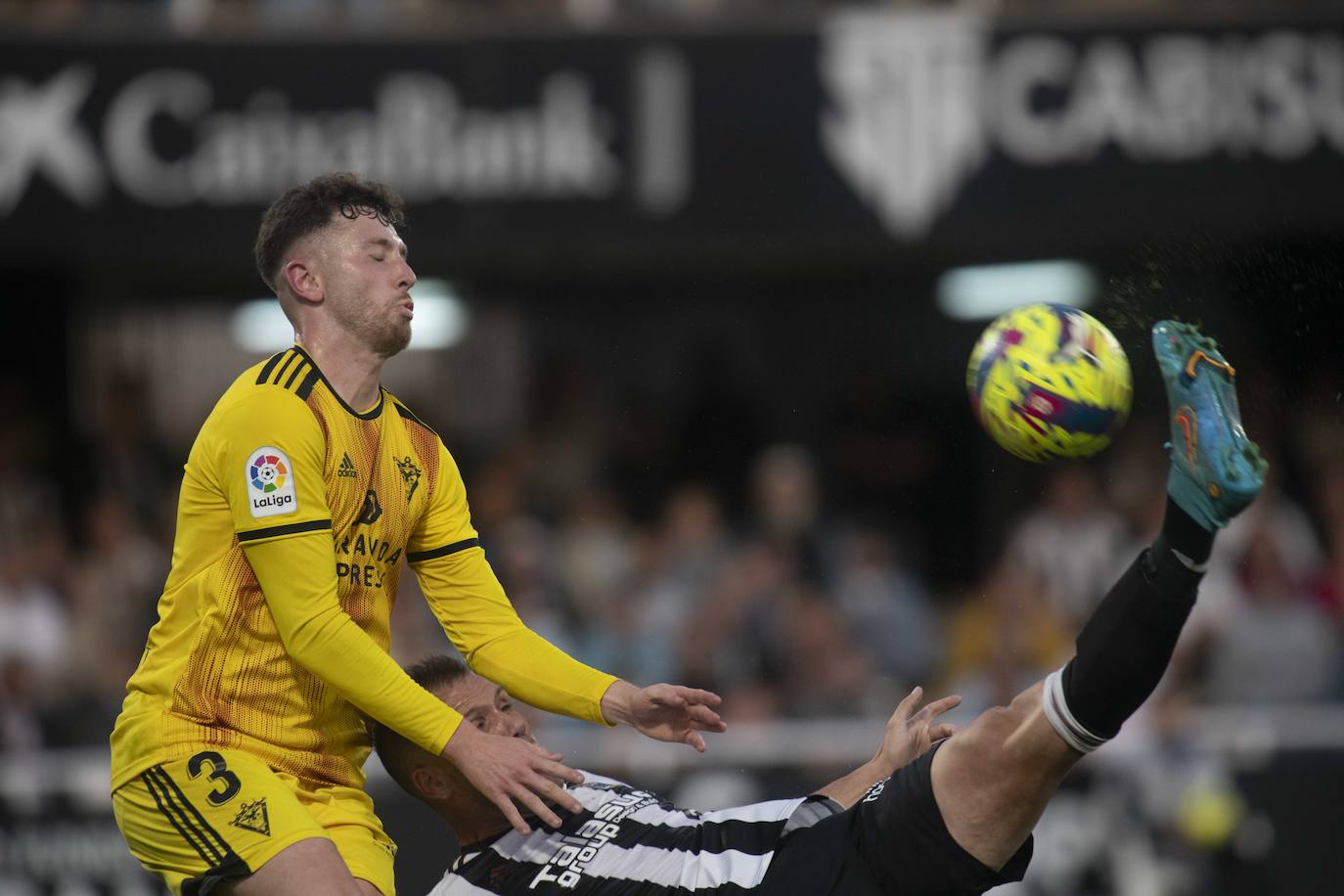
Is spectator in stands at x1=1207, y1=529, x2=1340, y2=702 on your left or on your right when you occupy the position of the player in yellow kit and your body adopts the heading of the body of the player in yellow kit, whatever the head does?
on your left

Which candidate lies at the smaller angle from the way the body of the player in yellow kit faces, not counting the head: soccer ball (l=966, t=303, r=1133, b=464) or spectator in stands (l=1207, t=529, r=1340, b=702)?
the soccer ball

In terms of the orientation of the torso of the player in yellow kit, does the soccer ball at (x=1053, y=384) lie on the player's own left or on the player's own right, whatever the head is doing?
on the player's own left

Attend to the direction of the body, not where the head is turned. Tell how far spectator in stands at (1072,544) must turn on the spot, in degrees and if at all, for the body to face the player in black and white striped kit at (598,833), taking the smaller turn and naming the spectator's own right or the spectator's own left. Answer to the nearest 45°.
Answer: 0° — they already face them

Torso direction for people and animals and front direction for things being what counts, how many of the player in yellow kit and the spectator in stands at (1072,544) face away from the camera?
0

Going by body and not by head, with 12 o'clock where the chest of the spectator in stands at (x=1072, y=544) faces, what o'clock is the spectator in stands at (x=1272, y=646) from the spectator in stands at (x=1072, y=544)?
the spectator in stands at (x=1272, y=646) is roughly at 10 o'clock from the spectator in stands at (x=1072, y=544).

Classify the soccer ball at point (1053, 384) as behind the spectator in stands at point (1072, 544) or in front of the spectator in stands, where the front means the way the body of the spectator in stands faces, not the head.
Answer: in front

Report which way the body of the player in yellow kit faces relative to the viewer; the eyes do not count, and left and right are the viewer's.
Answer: facing the viewer and to the right of the viewer

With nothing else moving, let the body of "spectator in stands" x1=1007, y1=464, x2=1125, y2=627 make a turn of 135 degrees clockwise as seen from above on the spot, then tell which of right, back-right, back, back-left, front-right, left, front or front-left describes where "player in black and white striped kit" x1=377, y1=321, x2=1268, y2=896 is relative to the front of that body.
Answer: back-left

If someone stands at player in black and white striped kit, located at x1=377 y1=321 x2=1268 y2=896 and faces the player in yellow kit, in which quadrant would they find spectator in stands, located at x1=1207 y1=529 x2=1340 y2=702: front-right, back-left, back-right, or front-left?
back-right

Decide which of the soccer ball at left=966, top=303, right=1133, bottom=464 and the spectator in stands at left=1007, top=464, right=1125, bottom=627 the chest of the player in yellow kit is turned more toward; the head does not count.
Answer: the soccer ball
